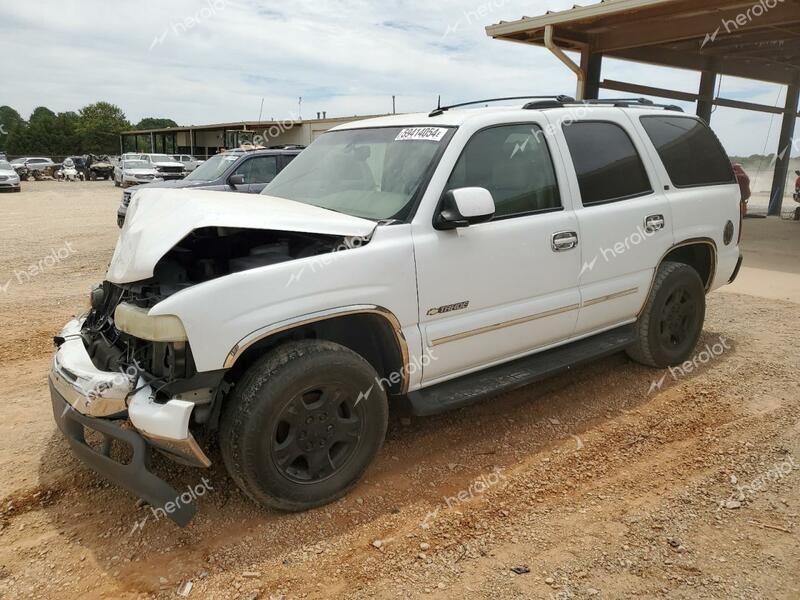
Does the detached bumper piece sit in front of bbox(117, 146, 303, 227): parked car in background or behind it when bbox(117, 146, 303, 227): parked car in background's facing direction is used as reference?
in front

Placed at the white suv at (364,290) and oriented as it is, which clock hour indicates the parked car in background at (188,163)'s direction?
The parked car in background is roughly at 4 o'clock from the white suv.

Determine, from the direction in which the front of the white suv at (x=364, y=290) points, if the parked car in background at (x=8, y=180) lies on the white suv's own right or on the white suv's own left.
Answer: on the white suv's own right

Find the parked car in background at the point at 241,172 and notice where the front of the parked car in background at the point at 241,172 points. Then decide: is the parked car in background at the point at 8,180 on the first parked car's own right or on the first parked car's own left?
on the first parked car's own right

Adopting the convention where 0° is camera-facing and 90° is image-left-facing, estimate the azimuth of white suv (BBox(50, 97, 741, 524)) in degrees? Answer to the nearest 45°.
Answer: approximately 45°

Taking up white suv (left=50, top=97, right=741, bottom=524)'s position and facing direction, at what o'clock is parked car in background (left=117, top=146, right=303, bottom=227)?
The parked car in background is roughly at 4 o'clock from the white suv.

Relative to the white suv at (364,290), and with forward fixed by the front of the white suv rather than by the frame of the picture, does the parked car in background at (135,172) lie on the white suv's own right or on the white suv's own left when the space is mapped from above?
on the white suv's own right

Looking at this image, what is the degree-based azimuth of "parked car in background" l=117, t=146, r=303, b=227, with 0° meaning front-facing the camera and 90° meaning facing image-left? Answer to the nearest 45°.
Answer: approximately 45°

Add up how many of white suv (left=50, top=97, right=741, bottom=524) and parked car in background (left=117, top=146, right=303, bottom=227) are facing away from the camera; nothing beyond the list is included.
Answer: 0
